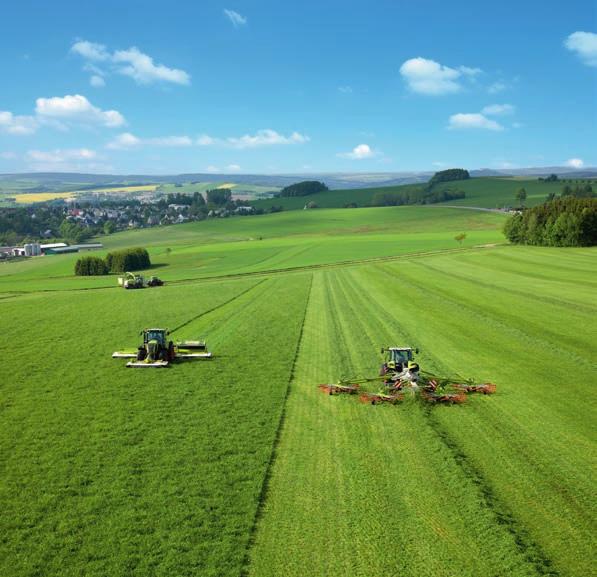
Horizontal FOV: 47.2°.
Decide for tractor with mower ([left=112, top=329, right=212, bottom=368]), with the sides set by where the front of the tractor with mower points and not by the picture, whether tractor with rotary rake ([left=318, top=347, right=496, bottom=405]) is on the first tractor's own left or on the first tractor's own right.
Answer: on the first tractor's own left

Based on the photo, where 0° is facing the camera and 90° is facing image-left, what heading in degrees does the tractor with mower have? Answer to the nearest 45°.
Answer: approximately 0°

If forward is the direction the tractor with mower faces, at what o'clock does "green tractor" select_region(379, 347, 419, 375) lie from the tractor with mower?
The green tractor is roughly at 10 o'clock from the tractor with mower.
